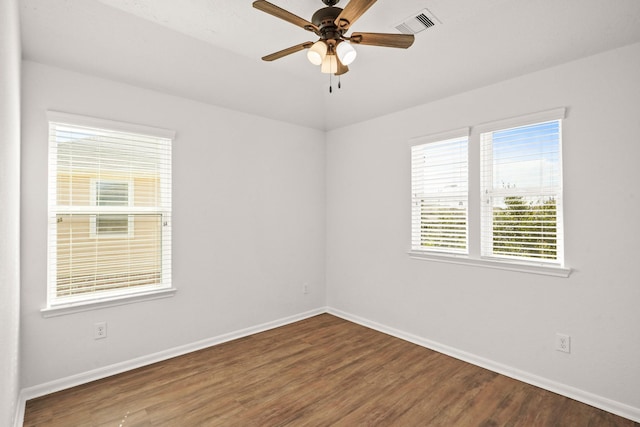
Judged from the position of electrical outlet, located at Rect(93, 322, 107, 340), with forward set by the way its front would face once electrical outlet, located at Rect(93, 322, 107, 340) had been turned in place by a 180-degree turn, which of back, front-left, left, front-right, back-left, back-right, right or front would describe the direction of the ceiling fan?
back-right

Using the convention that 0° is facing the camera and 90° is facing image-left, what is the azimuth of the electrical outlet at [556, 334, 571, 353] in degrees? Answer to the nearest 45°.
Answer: approximately 0°

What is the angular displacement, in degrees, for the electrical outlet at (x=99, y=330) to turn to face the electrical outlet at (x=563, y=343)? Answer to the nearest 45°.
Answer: approximately 45° to its left

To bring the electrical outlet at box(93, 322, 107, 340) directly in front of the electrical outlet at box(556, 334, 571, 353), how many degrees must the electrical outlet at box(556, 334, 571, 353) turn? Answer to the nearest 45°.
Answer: approximately 45° to its right

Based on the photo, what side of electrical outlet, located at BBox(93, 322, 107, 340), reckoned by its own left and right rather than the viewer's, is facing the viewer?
front

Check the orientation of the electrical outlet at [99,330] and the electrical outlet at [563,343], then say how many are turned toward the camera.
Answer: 2

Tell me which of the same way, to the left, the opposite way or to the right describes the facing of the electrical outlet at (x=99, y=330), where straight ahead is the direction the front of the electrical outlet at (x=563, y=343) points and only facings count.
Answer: to the left

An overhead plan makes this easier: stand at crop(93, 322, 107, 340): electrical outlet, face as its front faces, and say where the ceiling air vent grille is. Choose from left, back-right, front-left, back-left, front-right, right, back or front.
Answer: front-left
